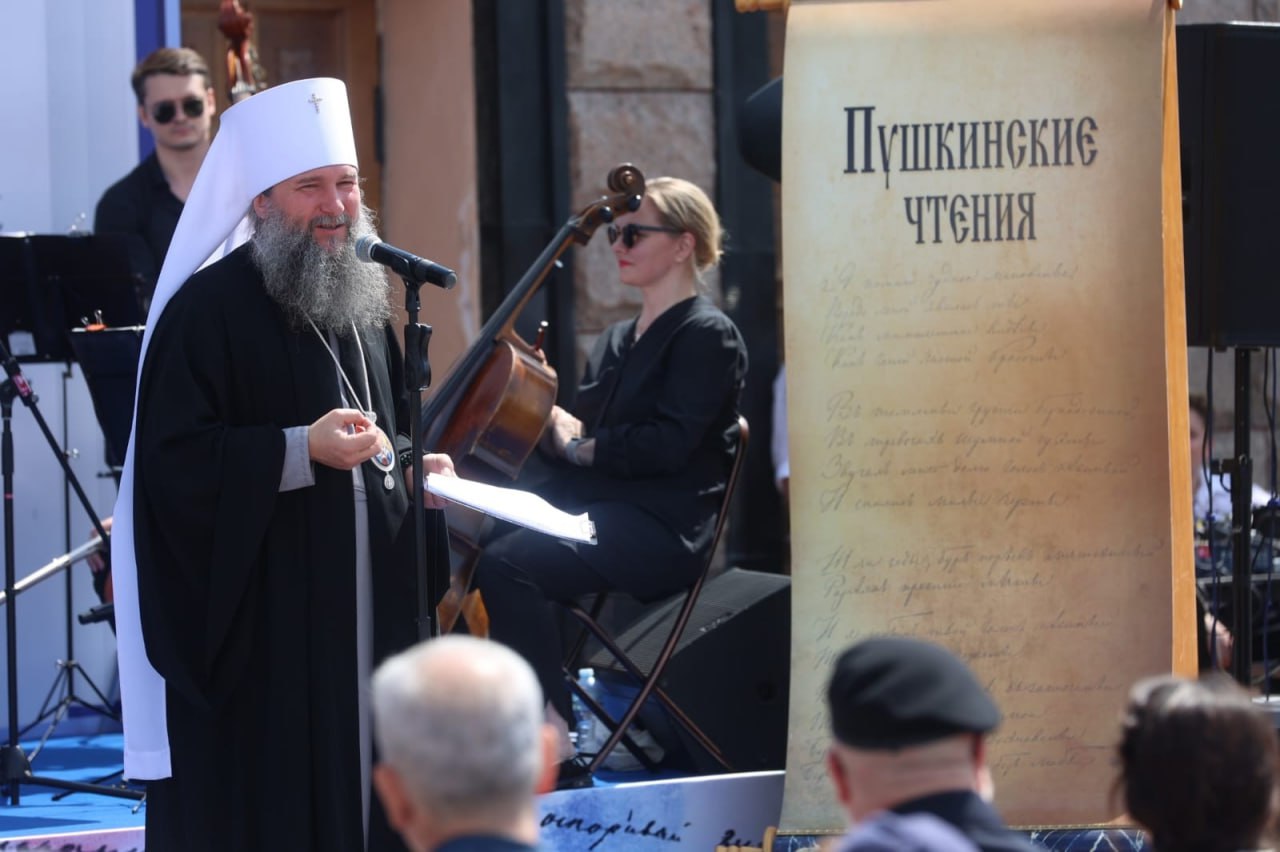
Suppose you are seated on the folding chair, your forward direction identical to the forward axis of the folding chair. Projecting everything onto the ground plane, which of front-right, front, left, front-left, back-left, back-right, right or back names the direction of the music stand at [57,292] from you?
front

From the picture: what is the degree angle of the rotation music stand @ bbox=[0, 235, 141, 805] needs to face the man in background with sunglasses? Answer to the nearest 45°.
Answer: approximately 45° to its right

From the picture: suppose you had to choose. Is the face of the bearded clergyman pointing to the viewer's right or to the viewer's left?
to the viewer's right

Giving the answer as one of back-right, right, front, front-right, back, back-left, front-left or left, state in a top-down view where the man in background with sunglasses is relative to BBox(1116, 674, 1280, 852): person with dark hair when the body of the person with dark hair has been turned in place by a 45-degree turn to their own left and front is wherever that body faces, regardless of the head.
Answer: front

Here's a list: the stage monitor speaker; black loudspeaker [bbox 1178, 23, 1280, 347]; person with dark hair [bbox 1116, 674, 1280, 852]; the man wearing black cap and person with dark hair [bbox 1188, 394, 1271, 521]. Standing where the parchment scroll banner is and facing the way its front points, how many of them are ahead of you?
2

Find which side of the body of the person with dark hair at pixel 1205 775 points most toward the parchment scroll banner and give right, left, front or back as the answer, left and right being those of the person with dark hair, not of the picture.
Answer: front

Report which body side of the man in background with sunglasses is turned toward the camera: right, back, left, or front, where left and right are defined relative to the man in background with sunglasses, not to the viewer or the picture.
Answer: front

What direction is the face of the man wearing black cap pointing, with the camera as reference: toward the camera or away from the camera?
away from the camera

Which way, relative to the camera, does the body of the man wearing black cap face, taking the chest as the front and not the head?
away from the camera

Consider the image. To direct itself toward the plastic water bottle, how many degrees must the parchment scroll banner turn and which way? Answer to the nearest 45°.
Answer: approximately 135° to its right

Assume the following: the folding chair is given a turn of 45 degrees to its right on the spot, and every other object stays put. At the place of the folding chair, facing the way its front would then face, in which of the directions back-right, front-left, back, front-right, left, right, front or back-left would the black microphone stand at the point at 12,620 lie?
front-left

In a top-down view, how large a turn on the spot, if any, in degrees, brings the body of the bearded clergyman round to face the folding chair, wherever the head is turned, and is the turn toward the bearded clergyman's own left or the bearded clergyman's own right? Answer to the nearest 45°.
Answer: approximately 90° to the bearded clergyman's own left

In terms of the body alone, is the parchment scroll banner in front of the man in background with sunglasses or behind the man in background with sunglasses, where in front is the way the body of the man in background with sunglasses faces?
in front

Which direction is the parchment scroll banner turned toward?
toward the camera

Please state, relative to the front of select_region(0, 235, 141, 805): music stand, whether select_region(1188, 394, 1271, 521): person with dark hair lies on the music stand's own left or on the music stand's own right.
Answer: on the music stand's own right

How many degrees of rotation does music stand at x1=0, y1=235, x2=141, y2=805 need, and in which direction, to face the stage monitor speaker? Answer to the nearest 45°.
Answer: approximately 90° to its right

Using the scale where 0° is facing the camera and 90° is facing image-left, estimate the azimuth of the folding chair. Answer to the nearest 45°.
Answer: approximately 90°
